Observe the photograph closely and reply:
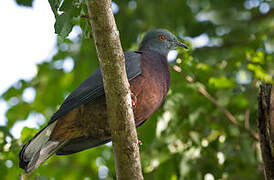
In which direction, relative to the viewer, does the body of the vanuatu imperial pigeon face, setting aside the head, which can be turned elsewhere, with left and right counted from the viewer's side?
facing to the right of the viewer

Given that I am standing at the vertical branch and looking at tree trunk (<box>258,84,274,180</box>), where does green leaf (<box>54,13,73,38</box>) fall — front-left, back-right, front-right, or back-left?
back-left

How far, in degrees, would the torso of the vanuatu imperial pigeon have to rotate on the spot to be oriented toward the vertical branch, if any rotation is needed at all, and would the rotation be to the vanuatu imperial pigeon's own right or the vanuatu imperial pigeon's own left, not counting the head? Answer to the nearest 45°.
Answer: approximately 90° to the vanuatu imperial pigeon's own right

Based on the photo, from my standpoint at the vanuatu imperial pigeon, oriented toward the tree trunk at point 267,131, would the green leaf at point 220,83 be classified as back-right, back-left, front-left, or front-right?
front-left

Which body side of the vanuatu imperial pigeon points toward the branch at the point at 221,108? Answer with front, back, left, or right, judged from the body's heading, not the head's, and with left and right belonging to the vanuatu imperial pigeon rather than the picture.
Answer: front

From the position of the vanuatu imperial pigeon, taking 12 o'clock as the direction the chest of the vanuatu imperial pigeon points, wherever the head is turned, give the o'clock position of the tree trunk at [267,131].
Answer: The tree trunk is roughly at 1 o'clock from the vanuatu imperial pigeon.
